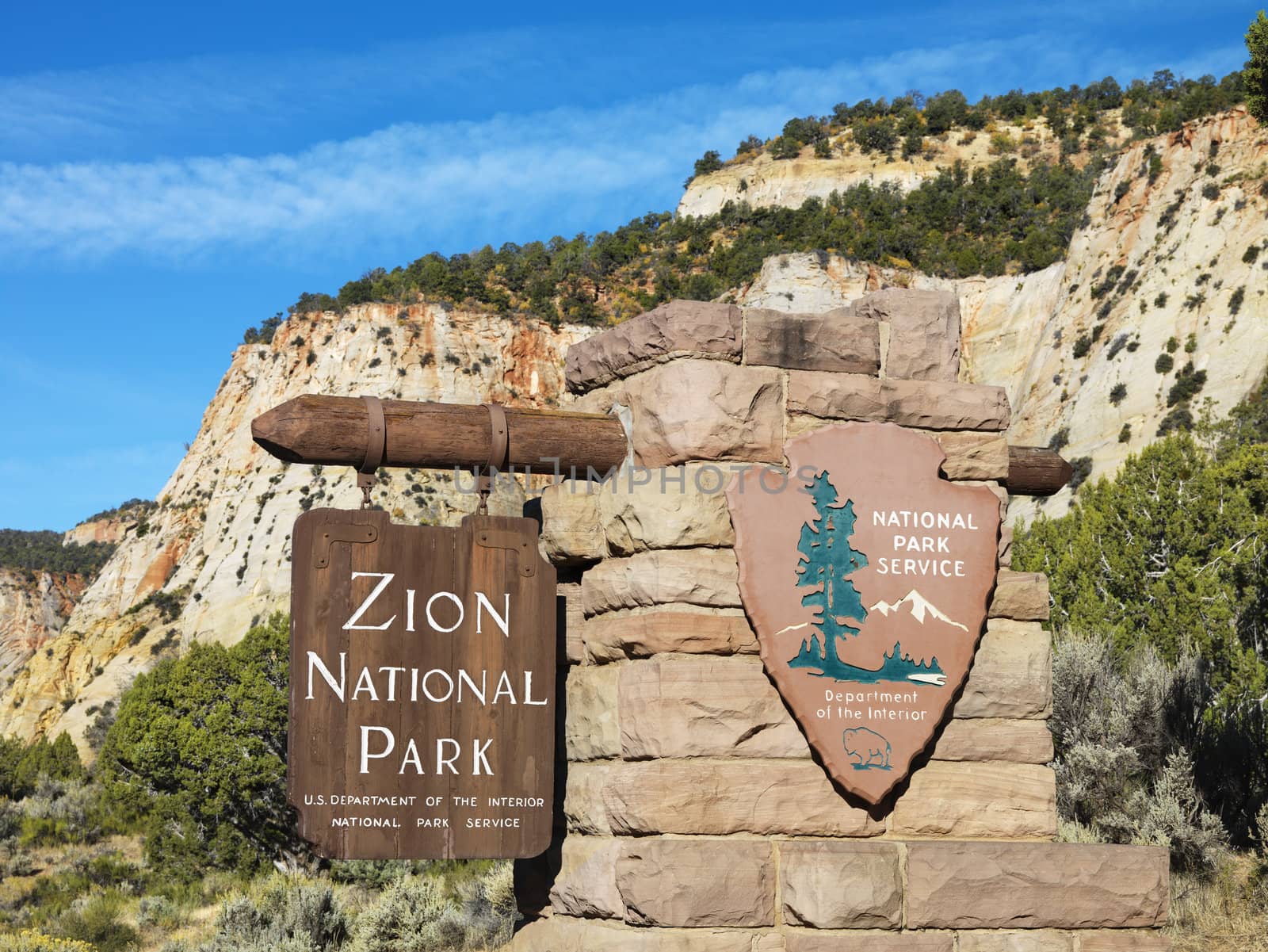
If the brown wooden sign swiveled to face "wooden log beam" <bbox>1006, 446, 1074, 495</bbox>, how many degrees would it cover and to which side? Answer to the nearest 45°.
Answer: approximately 90° to its left

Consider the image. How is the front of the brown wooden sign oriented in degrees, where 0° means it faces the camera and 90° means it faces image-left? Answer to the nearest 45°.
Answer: approximately 0°

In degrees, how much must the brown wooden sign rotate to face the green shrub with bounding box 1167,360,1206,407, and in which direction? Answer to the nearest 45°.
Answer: approximately 135° to its left
